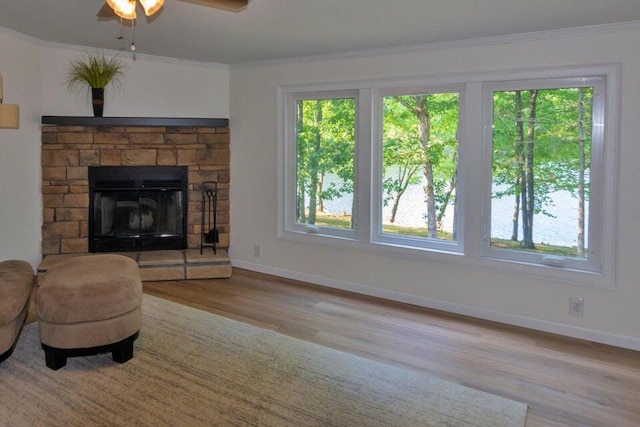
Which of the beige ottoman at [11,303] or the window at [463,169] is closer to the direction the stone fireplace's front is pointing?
the beige ottoman

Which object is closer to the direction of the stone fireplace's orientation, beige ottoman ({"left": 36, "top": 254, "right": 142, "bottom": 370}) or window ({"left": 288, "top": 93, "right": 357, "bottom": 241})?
the beige ottoman

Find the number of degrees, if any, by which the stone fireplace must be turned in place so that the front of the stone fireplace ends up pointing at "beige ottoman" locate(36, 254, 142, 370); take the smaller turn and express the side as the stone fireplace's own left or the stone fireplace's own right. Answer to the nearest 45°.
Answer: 0° — it already faces it

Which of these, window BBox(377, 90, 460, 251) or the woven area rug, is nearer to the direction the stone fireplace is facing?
the woven area rug

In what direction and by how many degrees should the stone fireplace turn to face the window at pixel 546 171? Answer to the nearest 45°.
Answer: approximately 45° to its left

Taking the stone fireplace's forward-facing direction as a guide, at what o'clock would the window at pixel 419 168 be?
The window is roughly at 10 o'clock from the stone fireplace.

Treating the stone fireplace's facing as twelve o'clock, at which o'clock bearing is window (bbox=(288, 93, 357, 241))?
The window is roughly at 10 o'clock from the stone fireplace.

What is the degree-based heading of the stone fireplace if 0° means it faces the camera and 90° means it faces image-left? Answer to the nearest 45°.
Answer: approximately 0°

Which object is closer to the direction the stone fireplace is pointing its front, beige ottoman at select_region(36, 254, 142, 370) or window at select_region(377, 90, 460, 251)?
the beige ottoman
